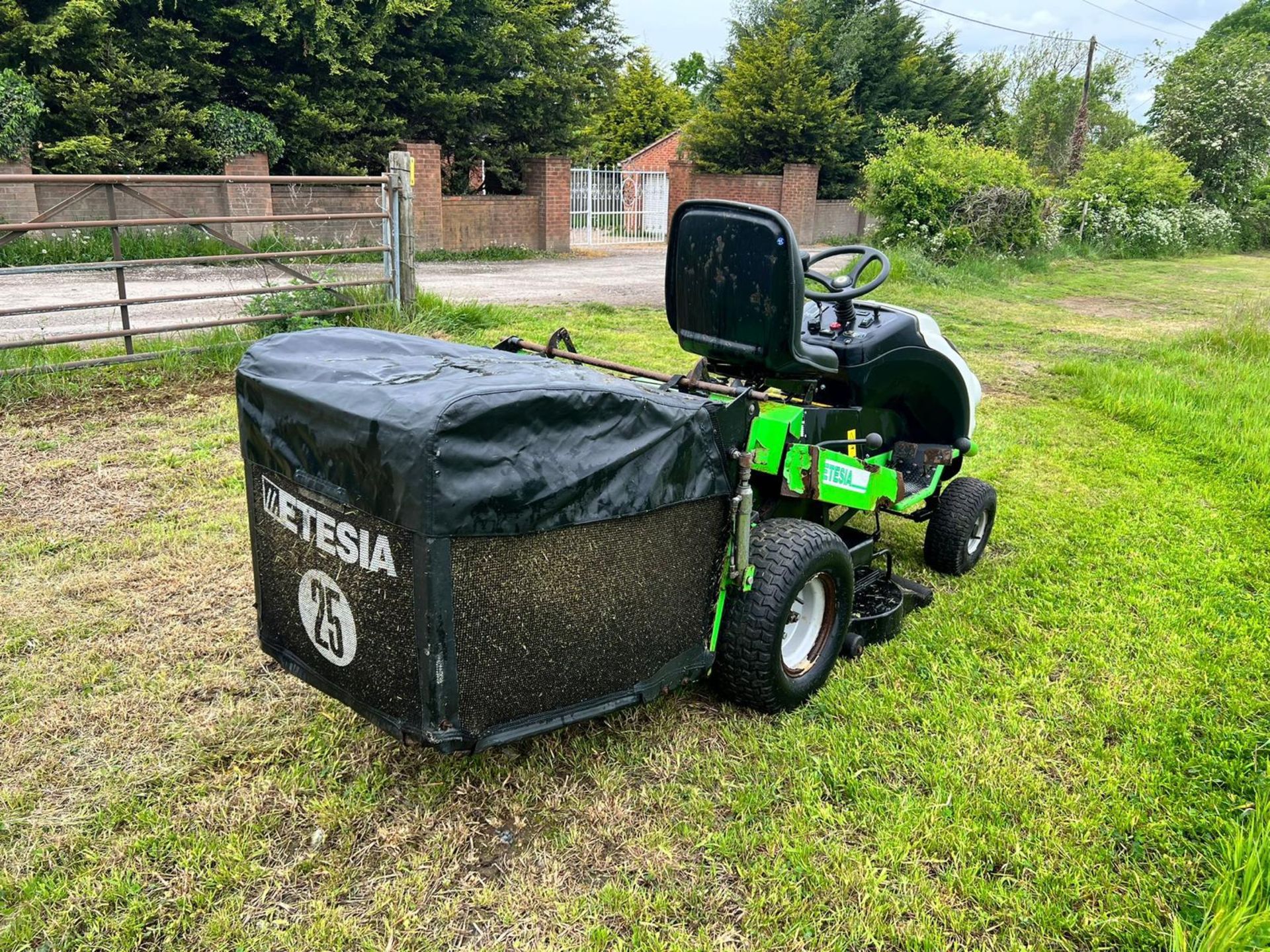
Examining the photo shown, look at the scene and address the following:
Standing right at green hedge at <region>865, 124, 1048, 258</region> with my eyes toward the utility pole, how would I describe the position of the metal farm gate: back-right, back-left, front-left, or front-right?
back-left

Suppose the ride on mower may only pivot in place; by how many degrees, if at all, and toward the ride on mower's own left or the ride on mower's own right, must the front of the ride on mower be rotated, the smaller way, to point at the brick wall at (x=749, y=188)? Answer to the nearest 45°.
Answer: approximately 45° to the ride on mower's own left

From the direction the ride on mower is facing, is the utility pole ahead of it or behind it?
ahead

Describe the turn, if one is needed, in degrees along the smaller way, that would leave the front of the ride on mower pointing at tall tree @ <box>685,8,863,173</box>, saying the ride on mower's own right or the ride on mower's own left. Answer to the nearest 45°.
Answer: approximately 45° to the ride on mower's own left

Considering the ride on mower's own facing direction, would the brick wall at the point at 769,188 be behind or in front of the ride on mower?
in front

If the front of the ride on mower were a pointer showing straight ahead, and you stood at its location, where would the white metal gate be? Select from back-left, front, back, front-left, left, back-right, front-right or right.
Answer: front-left

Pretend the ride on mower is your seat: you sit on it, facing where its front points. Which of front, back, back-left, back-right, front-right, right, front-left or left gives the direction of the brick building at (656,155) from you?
front-left

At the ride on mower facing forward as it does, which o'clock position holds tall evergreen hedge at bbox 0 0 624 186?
The tall evergreen hedge is roughly at 10 o'clock from the ride on mower.

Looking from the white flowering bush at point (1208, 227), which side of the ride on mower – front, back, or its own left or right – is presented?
front

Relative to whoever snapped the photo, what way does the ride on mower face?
facing away from the viewer and to the right of the viewer

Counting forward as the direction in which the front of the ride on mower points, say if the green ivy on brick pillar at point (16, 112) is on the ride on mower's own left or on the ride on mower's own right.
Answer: on the ride on mower's own left

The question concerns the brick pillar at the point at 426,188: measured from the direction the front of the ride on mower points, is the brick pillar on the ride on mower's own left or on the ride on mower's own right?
on the ride on mower's own left

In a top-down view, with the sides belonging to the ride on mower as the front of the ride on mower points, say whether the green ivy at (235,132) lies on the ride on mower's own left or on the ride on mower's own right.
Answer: on the ride on mower's own left

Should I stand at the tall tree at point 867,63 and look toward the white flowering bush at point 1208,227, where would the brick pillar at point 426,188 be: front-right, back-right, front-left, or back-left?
front-right

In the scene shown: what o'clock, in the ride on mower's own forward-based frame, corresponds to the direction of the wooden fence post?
The wooden fence post is roughly at 10 o'clock from the ride on mower.

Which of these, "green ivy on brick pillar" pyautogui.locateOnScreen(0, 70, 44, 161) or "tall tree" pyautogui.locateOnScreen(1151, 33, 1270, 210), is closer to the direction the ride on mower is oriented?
the tall tree
